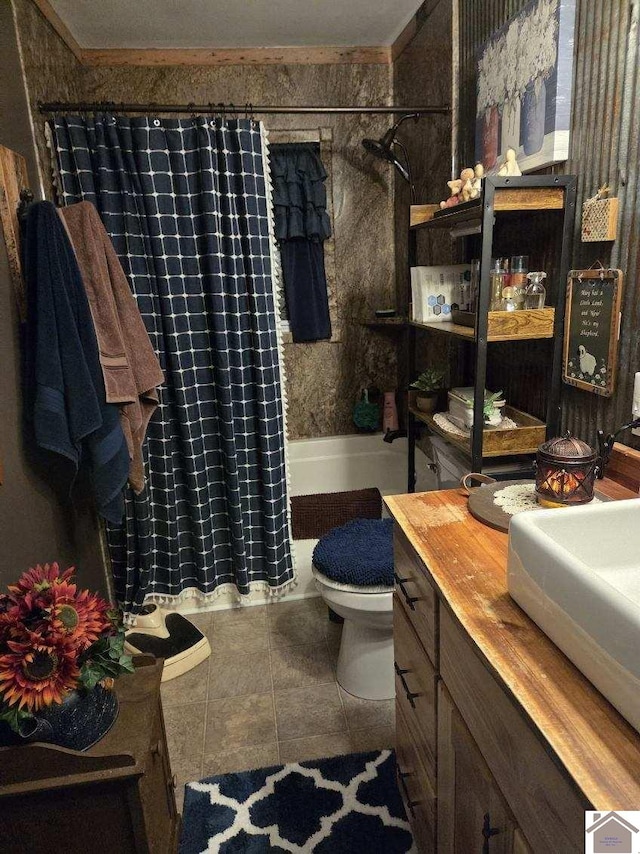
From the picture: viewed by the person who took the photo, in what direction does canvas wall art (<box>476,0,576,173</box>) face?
facing the viewer and to the left of the viewer

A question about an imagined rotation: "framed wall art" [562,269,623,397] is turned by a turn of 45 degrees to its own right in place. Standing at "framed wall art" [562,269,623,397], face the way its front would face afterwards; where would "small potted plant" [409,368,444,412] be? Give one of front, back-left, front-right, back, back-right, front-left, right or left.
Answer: front-right

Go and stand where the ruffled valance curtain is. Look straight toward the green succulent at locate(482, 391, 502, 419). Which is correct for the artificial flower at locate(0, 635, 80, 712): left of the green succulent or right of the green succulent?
right

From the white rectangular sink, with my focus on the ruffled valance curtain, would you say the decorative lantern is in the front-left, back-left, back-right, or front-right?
front-right

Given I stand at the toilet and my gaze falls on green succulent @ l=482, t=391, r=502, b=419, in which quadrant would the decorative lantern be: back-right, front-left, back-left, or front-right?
front-right

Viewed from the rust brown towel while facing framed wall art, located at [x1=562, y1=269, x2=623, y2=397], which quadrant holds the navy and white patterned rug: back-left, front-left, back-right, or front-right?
front-right

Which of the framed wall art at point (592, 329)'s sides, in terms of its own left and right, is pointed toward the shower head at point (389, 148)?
right

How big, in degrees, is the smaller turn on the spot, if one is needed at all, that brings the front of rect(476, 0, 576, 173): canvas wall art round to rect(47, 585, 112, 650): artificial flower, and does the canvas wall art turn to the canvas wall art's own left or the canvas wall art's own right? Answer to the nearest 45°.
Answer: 0° — it already faces it

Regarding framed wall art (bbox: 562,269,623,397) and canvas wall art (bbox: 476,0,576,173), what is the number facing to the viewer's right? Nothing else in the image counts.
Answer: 0

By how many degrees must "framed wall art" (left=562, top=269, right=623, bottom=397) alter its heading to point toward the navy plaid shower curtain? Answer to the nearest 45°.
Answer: approximately 45° to its right

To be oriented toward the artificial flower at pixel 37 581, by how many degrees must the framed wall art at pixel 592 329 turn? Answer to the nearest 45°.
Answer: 0° — it already faces it

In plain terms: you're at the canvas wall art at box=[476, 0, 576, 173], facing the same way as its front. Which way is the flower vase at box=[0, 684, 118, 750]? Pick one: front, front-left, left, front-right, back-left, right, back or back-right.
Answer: front

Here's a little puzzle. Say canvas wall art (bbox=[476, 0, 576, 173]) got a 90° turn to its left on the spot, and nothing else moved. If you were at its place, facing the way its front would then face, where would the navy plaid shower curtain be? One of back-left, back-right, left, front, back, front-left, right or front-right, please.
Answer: back-right

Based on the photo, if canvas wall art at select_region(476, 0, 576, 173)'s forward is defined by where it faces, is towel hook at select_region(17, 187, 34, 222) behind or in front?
in front
